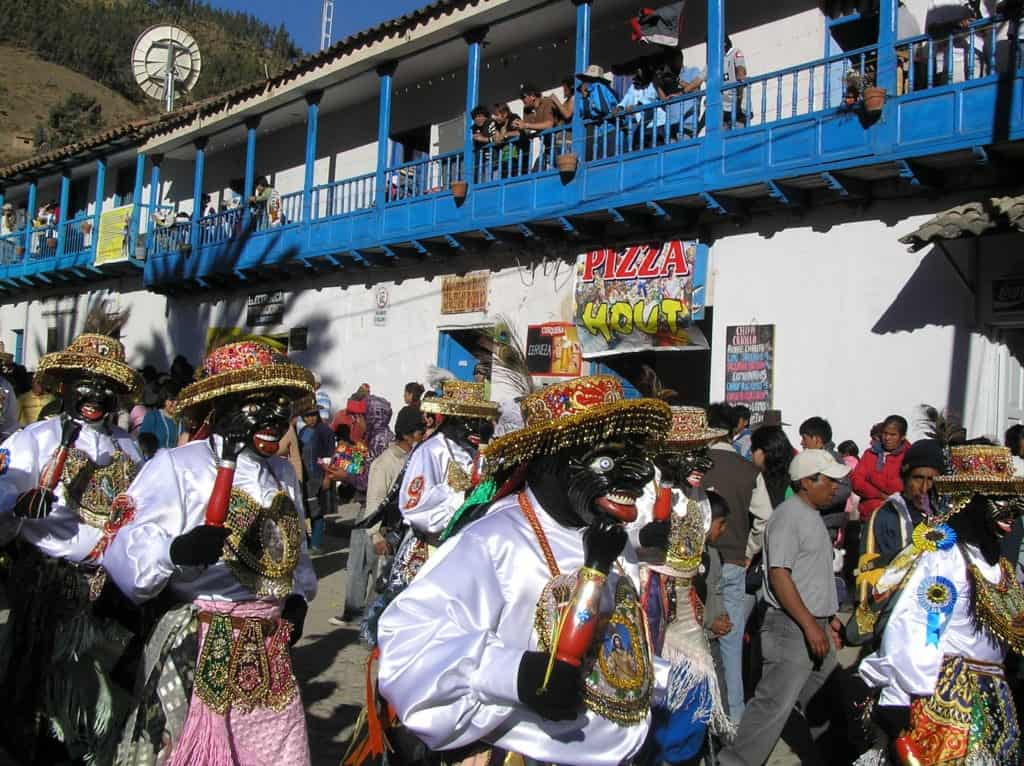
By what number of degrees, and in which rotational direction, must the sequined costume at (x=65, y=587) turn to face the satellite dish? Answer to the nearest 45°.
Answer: approximately 135° to its left

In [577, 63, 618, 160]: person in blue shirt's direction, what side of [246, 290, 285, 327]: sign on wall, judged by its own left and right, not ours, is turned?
left

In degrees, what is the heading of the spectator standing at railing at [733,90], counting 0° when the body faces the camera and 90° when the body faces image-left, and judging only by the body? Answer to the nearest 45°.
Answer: approximately 45°

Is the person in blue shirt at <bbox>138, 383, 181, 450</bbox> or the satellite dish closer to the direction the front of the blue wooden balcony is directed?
the person in blue shirt

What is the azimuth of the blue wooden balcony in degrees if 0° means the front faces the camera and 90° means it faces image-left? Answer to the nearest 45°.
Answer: approximately 45°
